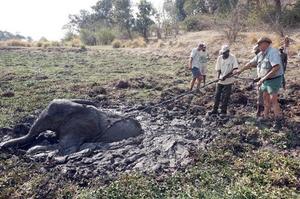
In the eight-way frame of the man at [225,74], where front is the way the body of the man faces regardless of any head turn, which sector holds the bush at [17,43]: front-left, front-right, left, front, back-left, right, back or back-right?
right

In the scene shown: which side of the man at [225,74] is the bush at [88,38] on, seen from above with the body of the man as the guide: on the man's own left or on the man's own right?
on the man's own right

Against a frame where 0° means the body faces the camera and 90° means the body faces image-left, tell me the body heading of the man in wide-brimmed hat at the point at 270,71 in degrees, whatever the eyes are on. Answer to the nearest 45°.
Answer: approximately 45°

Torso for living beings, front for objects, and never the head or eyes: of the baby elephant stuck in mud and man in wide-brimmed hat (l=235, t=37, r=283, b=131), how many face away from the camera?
0

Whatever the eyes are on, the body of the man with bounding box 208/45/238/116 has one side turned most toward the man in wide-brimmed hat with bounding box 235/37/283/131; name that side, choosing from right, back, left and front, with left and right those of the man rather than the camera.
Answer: left

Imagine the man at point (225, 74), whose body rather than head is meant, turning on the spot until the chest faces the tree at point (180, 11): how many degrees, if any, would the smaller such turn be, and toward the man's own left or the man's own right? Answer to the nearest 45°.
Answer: approximately 135° to the man's own right

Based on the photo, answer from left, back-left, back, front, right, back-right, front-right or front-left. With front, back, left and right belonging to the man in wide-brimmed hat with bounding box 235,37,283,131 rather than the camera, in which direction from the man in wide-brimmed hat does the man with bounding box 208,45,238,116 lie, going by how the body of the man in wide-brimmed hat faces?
right
